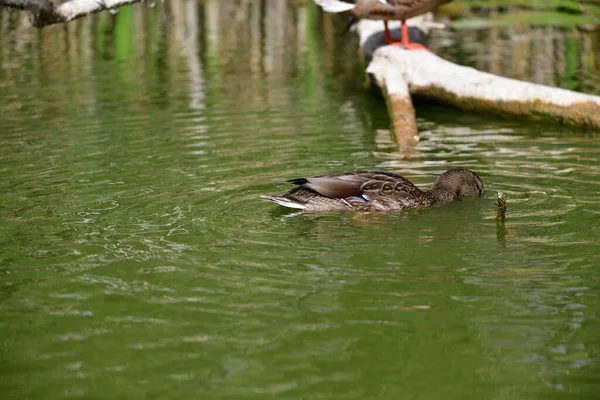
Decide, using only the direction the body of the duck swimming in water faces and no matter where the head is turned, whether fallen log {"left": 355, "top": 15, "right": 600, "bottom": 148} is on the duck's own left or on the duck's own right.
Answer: on the duck's own left

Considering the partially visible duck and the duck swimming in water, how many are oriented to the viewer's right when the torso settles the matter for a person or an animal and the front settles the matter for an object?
2

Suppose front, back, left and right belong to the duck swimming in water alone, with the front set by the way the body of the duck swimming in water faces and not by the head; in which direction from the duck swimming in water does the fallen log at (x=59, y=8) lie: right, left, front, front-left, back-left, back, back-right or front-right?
back

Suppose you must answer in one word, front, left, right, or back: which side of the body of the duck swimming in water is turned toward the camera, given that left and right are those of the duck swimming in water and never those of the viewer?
right

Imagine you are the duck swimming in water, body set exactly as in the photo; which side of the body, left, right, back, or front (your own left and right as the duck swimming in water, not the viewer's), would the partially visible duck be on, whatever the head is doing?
left

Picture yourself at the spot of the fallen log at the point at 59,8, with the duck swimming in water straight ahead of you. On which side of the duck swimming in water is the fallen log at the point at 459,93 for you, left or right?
left

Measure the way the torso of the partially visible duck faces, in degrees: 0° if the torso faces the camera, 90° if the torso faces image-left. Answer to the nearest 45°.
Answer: approximately 270°
